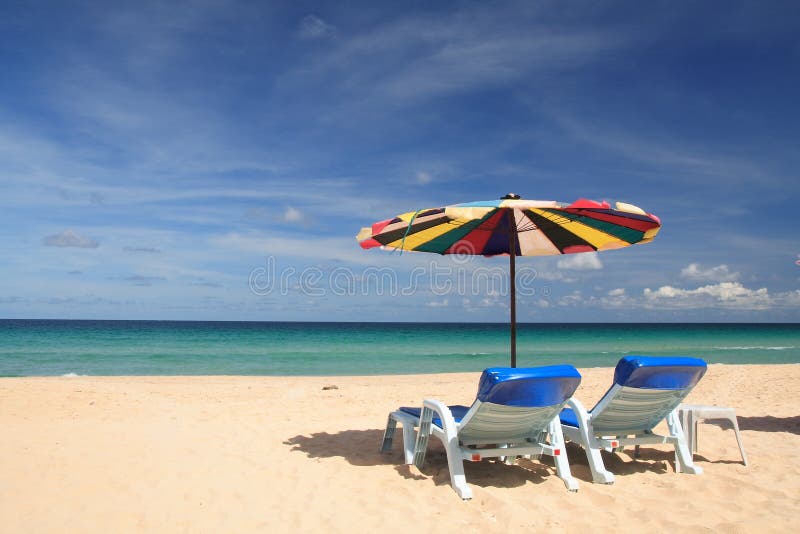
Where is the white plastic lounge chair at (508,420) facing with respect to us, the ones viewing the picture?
facing away from the viewer and to the left of the viewer

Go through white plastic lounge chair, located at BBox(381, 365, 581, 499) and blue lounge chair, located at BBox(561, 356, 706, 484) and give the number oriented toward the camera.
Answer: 0

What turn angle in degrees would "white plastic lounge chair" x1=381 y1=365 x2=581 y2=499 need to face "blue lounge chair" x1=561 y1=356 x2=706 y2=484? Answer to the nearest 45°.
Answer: approximately 90° to its right

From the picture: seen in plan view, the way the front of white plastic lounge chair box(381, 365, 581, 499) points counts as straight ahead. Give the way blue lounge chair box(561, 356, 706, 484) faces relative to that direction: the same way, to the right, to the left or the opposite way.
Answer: the same way

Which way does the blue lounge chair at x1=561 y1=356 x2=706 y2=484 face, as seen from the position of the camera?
facing away from the viewer and to the left of the viewer

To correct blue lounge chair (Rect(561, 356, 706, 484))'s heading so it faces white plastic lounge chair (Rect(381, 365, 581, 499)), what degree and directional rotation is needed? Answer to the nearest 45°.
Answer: approximately 90° to its left
